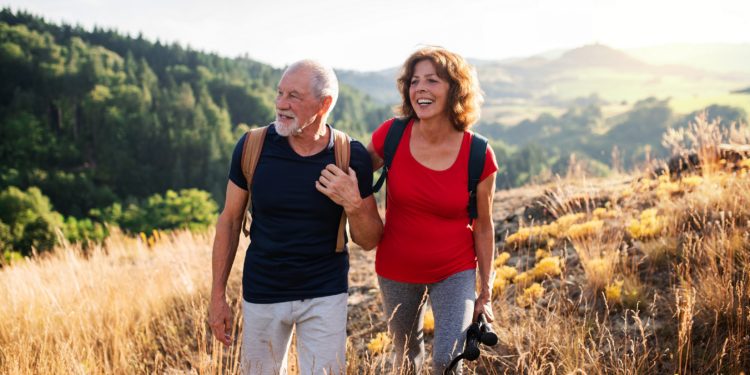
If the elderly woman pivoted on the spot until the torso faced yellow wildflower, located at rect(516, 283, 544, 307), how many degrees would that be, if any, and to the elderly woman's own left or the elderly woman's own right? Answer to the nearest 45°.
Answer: approximately 135° to the elderly woman's own left

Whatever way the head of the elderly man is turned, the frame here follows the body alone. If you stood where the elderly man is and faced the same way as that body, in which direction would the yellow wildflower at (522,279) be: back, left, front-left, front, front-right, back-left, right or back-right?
back-left

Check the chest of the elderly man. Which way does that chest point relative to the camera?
toward the camera

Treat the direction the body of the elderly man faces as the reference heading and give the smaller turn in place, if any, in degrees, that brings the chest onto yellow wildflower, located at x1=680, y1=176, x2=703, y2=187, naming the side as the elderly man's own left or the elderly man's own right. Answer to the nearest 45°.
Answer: approximately 135° to the elderly man's own left

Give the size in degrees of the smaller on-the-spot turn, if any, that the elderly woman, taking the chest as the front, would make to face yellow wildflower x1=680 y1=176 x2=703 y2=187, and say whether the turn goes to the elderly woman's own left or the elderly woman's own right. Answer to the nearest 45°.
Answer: approximately 135° to the elderly woman's own left

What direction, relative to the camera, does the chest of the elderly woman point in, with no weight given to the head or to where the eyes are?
toward the camera

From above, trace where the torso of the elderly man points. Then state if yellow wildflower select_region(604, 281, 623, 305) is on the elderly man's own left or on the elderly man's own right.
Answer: on the elderly man's own left

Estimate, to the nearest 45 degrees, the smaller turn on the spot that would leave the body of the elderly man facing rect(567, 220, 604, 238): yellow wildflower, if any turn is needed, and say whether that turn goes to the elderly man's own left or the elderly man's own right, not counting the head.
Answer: approximately 135° to the elderly man's own left

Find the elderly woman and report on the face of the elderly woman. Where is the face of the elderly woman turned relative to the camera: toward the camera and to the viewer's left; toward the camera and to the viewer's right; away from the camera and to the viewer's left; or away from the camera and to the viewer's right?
toward the camera and to the viewer's left

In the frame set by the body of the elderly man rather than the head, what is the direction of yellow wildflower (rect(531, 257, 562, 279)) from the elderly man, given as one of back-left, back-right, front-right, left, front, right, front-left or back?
back-left
